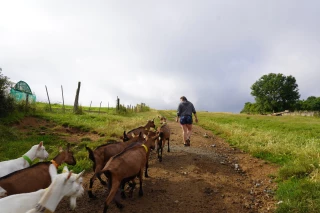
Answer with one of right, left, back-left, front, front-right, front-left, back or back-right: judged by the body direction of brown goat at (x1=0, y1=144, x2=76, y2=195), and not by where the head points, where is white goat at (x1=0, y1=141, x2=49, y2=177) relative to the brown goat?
left

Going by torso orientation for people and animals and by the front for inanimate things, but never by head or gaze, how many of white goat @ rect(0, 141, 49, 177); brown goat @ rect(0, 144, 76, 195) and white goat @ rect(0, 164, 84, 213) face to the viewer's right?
3

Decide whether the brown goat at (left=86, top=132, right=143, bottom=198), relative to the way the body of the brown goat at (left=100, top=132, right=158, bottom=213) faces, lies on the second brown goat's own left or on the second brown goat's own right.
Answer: on the second brown goat's own left

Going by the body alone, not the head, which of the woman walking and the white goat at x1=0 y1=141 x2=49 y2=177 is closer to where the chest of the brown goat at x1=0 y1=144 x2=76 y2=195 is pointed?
the woman walking

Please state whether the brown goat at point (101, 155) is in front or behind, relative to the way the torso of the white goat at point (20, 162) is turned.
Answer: in front

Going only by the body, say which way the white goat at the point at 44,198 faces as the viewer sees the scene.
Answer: to the viewer's right

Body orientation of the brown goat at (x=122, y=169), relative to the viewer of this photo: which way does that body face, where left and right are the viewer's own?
facing away from the viewer and to the right of the viewer

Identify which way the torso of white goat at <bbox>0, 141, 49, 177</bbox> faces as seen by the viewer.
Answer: to the viewer's right

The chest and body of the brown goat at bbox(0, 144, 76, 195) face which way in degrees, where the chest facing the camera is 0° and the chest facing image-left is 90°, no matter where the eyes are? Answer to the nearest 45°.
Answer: approximately 270°
